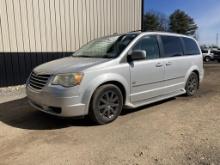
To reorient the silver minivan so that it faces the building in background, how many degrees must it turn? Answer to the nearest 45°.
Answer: approximately 90° to its right

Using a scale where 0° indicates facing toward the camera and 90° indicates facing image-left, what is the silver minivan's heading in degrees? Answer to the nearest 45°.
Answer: approximately 45°
